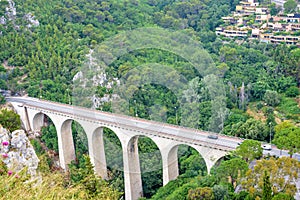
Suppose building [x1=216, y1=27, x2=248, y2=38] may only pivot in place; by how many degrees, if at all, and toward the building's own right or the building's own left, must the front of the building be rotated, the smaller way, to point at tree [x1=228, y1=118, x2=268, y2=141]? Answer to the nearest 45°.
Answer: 0° — it already faces it

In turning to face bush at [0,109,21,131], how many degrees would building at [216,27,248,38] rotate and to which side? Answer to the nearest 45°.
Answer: approximately 45° to its right

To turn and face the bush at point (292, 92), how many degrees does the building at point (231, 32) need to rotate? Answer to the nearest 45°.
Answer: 0° — it already faces it

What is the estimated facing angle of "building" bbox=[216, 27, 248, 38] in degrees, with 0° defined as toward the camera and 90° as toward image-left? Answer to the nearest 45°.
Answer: approximately 0°

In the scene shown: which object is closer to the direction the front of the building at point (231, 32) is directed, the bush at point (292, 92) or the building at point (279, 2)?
the bush

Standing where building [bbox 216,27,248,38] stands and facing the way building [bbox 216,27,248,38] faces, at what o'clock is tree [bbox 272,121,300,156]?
The tree is roughly at 12 o'clock from the building.

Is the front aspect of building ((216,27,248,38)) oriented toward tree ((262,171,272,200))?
yes

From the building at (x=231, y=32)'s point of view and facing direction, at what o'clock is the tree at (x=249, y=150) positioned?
The tree is roughly at 12 o'clock from the building.

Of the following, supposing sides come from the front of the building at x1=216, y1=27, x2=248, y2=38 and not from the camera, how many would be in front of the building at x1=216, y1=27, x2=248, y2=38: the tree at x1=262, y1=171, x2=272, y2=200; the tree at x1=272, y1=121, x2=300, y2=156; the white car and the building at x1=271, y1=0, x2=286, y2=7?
3

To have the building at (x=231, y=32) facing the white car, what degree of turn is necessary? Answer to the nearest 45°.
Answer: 0° — it already faces it

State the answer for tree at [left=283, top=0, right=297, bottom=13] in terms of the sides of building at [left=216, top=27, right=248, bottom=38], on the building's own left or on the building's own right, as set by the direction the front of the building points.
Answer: on the building's own left
